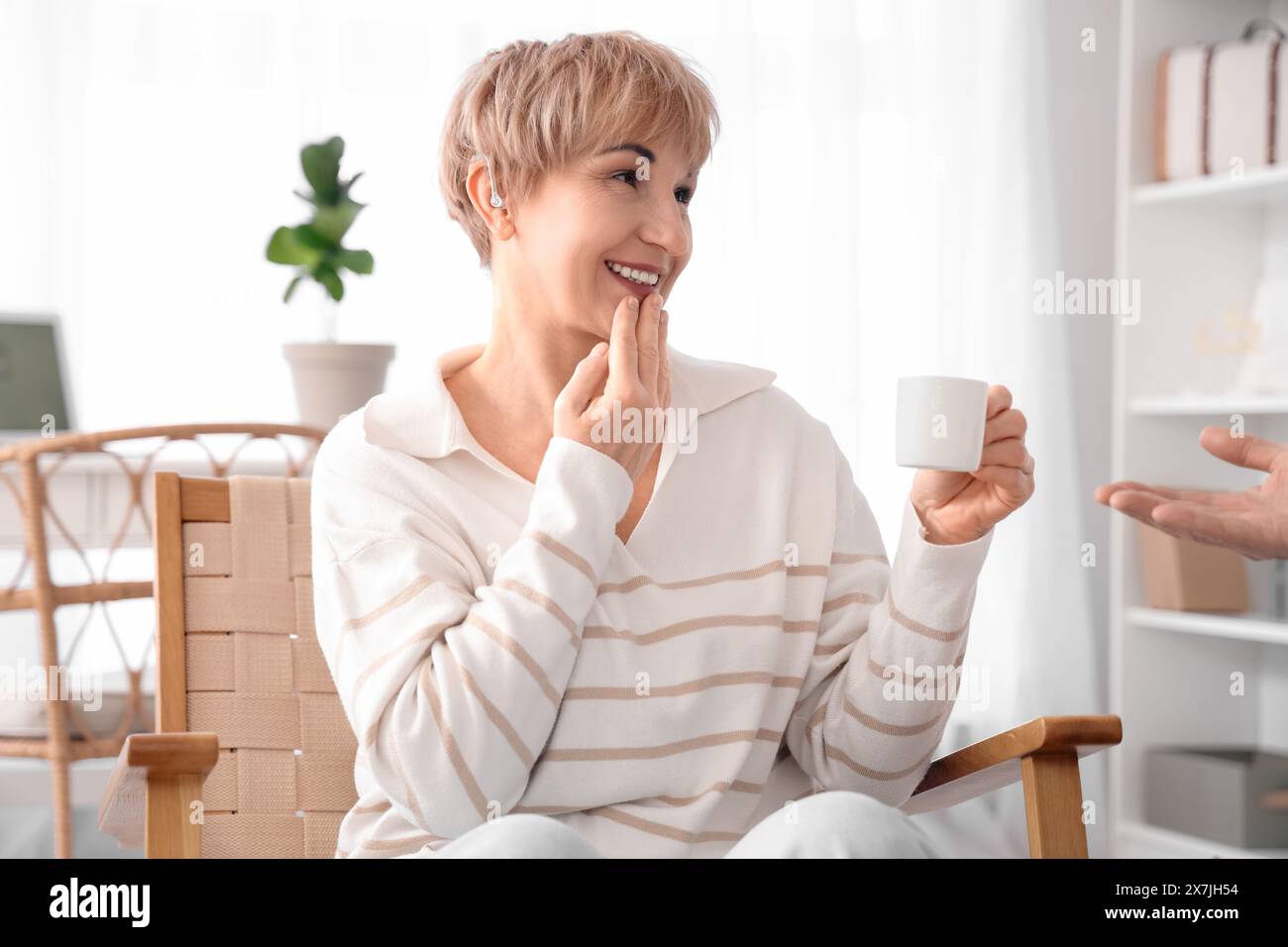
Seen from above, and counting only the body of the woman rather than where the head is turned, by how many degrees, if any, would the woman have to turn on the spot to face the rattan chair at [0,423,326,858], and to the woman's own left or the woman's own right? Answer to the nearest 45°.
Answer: approximately 180°

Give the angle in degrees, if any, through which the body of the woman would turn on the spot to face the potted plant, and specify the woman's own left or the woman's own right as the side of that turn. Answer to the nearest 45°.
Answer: approximately 180°

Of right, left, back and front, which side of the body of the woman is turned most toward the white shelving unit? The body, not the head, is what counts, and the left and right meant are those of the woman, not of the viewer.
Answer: left

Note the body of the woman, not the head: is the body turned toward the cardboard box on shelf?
no

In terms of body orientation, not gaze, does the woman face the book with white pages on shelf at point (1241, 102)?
no

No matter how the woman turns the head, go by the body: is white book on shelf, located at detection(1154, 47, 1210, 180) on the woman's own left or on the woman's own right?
on the woman's own left

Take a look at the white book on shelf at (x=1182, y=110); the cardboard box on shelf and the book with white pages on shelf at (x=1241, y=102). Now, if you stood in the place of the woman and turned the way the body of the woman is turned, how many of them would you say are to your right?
0
